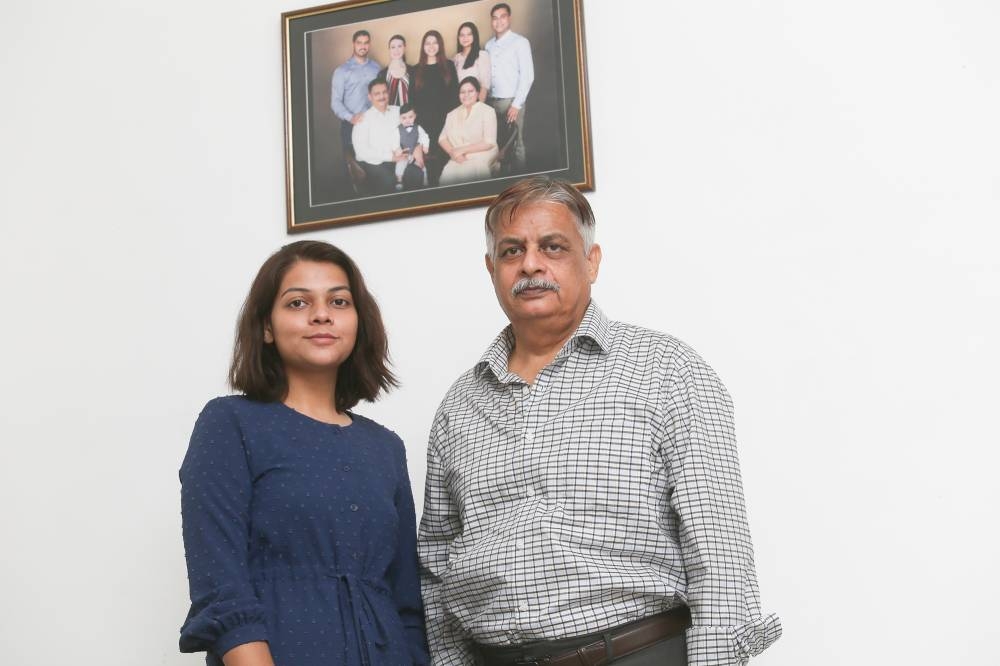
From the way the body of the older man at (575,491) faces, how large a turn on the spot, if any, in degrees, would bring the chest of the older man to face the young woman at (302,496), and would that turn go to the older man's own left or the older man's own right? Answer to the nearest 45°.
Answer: approximately 45° to the older man's own right
